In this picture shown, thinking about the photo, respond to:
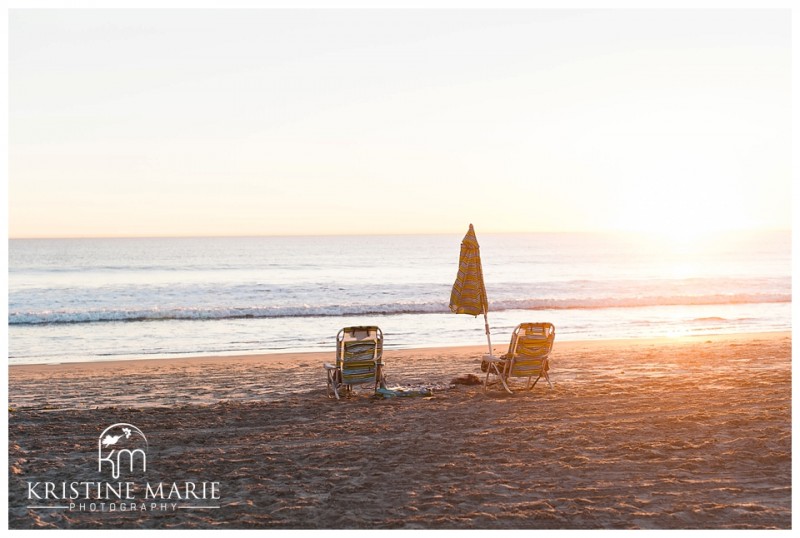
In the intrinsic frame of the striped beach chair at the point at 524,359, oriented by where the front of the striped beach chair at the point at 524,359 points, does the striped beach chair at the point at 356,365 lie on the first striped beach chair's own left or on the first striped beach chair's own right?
on the first striped beach chair's own left

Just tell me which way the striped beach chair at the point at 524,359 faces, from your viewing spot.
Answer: facing away from the viewer and to the left of the viewer
